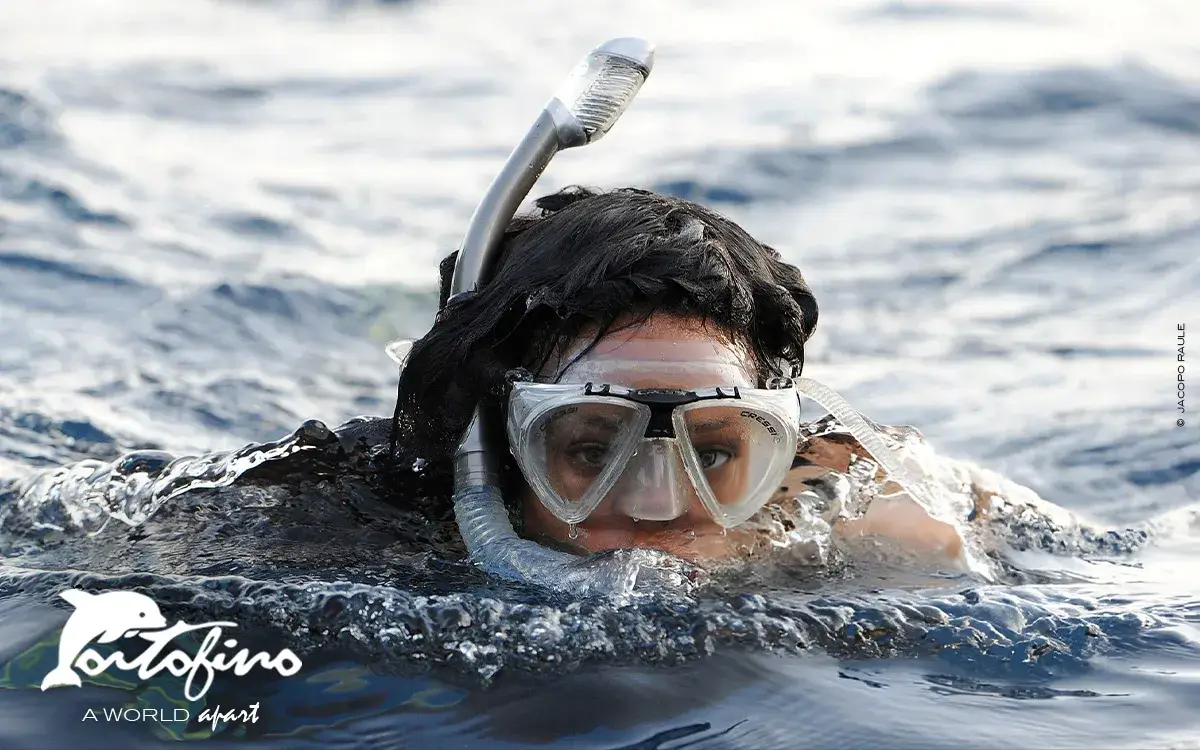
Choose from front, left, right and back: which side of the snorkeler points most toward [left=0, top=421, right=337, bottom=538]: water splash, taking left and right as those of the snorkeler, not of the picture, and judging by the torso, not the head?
right

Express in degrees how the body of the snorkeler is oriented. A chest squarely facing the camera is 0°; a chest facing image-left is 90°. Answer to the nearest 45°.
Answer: approximately 0°
